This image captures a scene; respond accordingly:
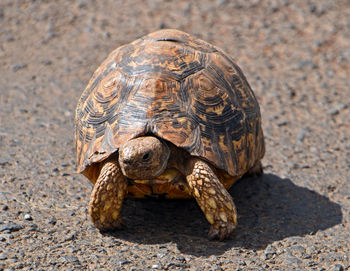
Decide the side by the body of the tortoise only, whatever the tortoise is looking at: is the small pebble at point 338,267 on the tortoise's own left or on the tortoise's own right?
on the tortoise's own left

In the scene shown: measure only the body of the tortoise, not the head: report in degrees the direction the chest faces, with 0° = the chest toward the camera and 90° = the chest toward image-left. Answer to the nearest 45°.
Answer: approximately 0°
